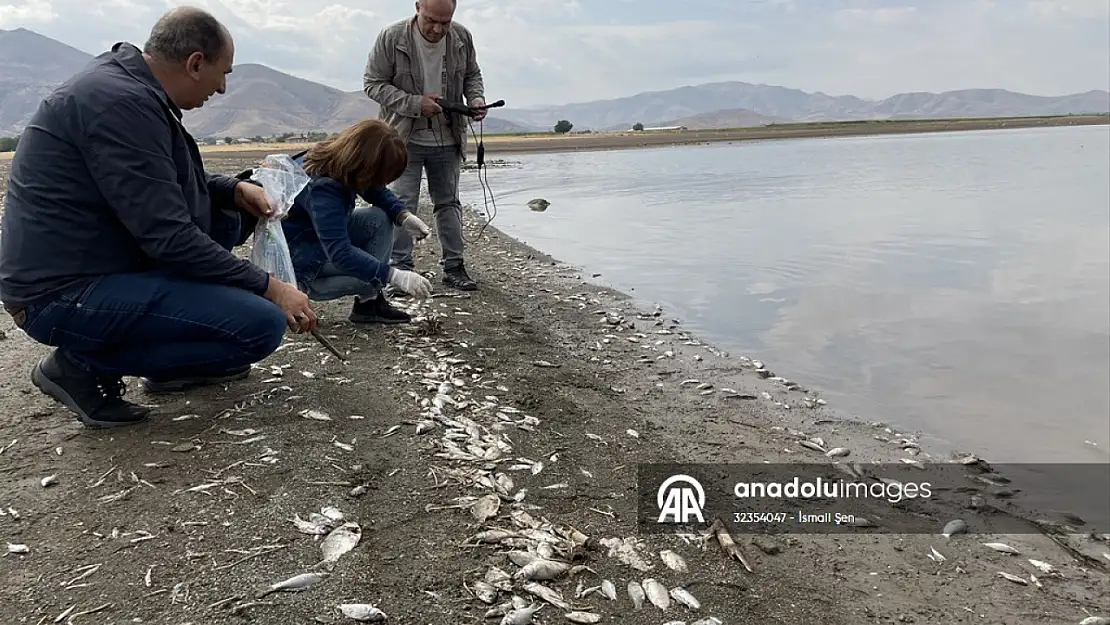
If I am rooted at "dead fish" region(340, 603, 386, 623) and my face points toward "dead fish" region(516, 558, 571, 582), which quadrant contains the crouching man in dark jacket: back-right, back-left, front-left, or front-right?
back-left

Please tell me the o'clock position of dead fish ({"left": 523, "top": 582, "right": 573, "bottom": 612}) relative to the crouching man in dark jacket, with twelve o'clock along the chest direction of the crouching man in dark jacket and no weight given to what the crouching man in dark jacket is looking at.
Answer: The dead fish is roughly at 2 o'clock from the crouching man in dark jacket.

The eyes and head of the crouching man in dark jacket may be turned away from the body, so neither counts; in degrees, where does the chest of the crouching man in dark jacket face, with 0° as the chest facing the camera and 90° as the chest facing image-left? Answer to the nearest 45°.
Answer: approximately 270°

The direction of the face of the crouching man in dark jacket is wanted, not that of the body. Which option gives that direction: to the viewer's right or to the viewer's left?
to the viewer's right

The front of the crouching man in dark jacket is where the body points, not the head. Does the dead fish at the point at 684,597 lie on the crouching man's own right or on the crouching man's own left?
on the crouching man's own right

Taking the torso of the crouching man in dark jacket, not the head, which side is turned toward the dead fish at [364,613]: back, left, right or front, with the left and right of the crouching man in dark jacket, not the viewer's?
right

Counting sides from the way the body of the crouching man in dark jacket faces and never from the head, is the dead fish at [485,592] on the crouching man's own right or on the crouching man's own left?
on the crouching man's own right
